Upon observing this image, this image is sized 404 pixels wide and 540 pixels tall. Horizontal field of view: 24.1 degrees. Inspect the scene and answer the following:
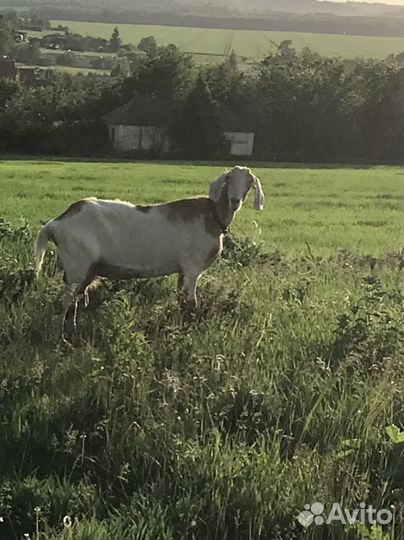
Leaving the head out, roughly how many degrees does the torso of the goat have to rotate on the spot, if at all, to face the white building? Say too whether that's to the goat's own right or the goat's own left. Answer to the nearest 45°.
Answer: approximately 90° to the goat's own left

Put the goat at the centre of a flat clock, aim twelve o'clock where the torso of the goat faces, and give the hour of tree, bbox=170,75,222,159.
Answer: The tree is roughly at 9 o'clock from the goat.

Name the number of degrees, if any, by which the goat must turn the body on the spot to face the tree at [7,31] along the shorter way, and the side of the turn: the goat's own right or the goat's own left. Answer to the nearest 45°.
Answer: approximately 90° to the goat's own left

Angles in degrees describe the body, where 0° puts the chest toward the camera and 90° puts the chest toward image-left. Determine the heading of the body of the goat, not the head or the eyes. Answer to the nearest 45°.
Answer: approximately 270°
